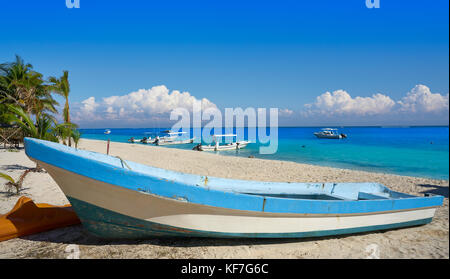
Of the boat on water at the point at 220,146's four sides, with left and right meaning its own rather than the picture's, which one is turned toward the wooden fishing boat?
right

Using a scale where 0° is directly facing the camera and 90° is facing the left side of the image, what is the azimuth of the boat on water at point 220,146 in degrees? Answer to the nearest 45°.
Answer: approximately 270°

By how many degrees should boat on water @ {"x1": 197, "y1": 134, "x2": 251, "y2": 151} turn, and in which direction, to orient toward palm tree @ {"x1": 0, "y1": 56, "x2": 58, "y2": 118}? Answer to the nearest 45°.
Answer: approximately 135° to its right
